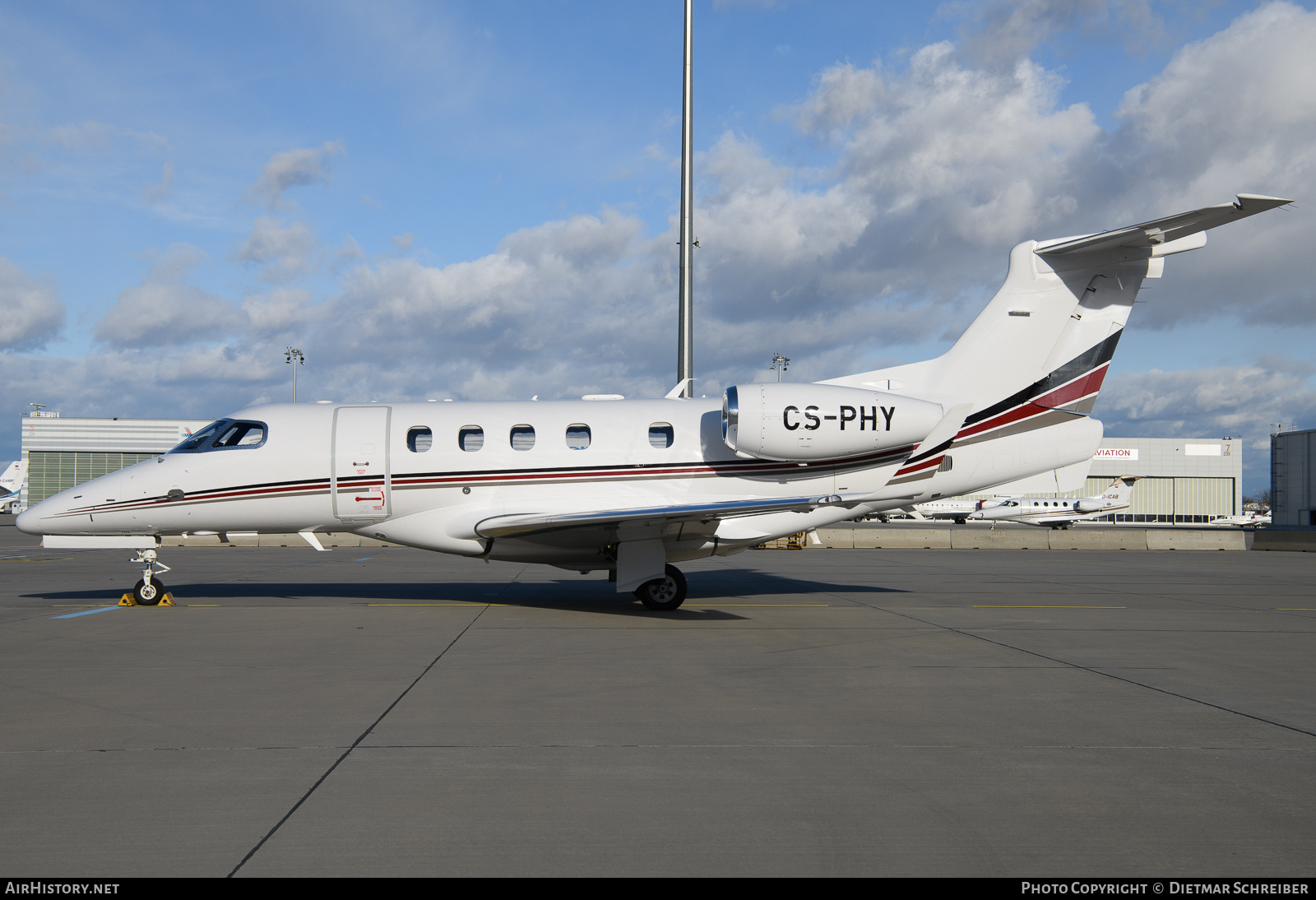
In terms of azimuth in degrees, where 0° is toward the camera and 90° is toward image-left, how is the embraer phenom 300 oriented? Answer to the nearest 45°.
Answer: approximately 90°

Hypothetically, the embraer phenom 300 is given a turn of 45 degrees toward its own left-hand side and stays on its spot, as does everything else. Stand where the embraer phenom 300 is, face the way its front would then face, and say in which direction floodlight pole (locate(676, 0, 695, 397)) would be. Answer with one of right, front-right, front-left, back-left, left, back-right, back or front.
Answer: back-right
